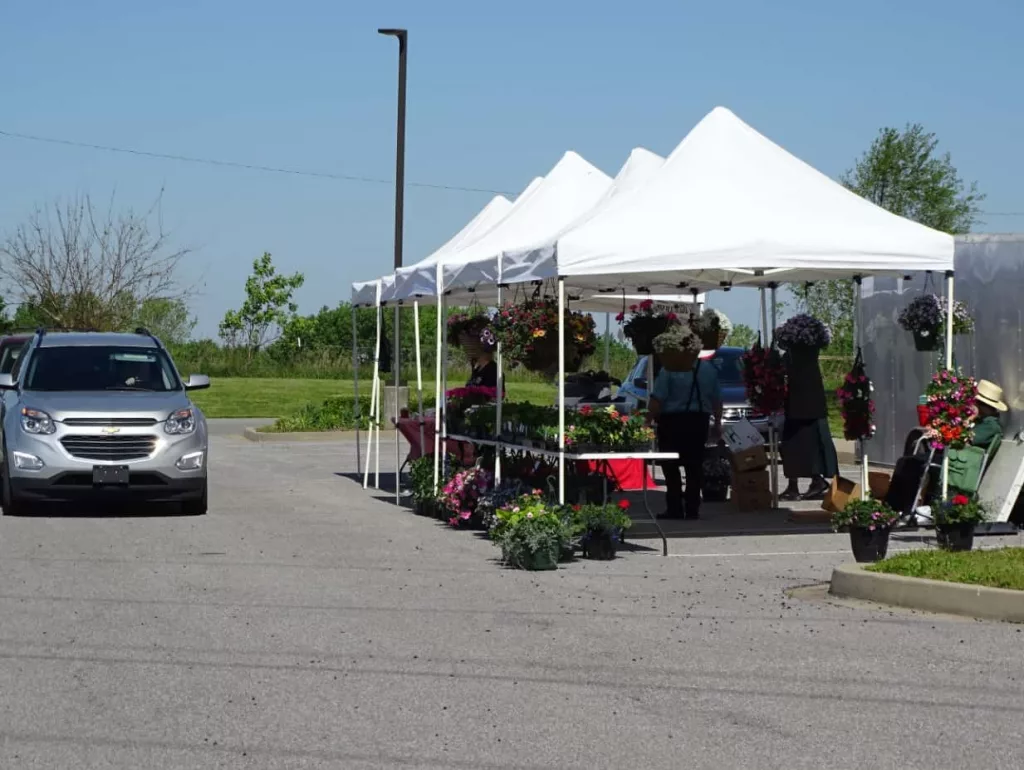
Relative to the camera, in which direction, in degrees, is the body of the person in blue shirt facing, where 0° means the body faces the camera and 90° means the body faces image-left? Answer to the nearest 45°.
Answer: approximately 180°

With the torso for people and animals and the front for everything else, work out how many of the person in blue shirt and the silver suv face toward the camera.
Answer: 1

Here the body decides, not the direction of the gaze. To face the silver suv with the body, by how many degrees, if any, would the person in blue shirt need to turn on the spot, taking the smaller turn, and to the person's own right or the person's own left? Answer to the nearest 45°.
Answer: approximately 90° to the person's own left

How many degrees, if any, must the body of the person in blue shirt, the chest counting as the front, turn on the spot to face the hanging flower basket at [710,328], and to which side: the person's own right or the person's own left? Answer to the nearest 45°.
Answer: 0° — they already face it

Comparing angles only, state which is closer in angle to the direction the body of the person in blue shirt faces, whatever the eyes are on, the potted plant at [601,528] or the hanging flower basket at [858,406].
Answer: the hanging flower basket

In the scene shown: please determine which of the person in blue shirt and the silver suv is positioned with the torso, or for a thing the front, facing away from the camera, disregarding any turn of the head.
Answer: the person in blue shirt

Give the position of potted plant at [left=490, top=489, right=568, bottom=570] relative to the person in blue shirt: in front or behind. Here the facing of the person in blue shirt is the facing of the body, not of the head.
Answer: behind

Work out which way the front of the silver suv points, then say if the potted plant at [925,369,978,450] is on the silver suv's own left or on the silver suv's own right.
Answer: on the silver suv's own left

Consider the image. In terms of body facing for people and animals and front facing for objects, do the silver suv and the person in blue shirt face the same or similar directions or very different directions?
very different directions

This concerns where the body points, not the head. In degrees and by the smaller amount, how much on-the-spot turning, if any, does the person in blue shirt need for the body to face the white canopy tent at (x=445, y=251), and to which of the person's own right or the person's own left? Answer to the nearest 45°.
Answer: approximately 45° to the person's own left
